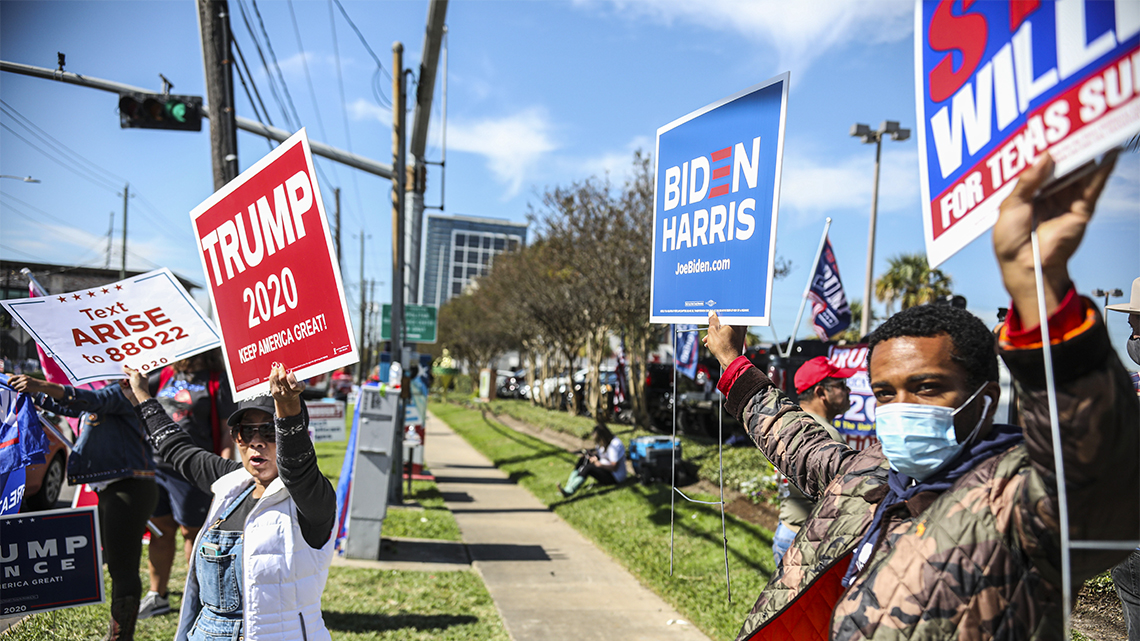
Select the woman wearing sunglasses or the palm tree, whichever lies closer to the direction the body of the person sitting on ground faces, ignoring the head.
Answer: the woman wearing sunglasses

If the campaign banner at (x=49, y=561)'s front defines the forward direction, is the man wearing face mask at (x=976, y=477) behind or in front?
in front

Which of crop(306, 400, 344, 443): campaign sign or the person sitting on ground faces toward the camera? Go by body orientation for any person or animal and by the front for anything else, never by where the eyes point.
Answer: the campaign sign

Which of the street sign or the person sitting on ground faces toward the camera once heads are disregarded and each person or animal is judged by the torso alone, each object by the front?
the street sign

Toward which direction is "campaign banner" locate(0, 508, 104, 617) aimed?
toward the camera

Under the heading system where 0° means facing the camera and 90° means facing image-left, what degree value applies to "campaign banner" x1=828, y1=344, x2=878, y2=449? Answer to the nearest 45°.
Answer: approximately 0°

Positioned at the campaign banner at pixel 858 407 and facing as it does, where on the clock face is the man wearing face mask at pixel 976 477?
The man wearing face mask is roughly at 12 o'clock from the campaign banner.

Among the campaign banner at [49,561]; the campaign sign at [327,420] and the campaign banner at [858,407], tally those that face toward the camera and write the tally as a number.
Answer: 3

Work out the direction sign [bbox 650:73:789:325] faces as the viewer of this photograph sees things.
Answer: facing the viewer and to the left of the viewer

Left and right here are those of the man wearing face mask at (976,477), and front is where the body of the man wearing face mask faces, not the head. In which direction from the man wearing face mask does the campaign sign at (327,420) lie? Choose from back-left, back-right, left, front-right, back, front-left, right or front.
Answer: right

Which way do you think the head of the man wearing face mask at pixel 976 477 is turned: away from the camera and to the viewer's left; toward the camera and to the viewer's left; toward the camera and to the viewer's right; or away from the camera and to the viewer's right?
toward the camera and to the viewer's left

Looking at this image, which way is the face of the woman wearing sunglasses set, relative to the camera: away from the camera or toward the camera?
toward the camera

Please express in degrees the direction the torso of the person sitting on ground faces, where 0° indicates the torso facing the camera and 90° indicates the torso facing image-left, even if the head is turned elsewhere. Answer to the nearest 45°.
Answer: approximately 90°

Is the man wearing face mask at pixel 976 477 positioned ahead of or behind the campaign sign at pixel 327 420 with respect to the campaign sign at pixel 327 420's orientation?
ahead

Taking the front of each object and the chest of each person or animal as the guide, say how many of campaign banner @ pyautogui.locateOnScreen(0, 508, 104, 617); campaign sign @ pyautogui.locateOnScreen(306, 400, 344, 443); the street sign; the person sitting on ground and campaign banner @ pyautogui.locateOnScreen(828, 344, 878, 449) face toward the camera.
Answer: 4

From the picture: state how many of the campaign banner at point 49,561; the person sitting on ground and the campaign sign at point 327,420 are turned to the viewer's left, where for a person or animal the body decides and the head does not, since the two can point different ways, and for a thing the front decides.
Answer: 1

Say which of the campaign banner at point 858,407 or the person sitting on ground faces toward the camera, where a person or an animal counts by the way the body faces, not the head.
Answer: the campaign banner

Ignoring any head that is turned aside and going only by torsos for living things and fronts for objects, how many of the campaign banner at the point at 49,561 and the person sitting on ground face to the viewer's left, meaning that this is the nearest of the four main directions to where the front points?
1
